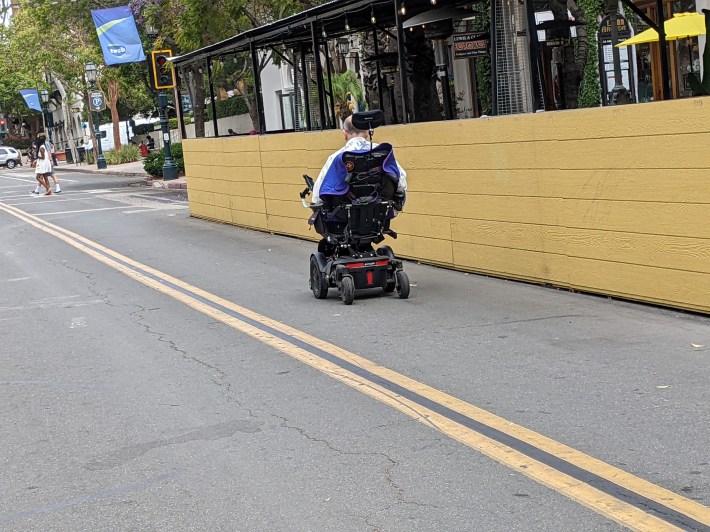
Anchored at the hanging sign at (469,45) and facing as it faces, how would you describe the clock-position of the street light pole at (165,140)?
The street light pole is roughly at 5 o'clock from the hanging sign.

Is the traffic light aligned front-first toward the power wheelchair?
yes

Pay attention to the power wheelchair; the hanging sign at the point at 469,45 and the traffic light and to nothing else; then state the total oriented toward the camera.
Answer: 2

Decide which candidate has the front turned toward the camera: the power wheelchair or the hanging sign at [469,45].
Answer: the hanging sign

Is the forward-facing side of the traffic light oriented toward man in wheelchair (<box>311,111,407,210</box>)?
yes

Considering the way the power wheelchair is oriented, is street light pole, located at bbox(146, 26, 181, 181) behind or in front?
in front

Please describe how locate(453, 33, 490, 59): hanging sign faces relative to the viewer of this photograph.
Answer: facing the viewer

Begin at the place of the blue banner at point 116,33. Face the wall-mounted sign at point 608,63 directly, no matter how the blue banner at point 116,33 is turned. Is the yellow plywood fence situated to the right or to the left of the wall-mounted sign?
right

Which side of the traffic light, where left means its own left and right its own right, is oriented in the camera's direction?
front

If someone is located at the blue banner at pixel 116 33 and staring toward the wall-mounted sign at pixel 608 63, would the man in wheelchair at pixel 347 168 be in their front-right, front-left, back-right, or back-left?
front-right

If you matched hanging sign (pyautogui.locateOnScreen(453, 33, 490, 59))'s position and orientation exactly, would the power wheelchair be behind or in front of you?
in front

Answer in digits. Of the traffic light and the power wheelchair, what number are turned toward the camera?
1

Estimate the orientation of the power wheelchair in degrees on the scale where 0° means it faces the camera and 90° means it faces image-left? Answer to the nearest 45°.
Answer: approximately 135°

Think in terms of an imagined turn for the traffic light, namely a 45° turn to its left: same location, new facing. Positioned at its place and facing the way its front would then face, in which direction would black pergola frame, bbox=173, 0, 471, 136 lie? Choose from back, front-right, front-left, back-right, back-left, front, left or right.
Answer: front-right

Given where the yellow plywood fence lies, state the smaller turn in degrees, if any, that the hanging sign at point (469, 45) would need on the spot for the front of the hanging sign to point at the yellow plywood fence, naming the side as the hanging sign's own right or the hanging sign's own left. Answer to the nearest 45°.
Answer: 0° — it already faces it

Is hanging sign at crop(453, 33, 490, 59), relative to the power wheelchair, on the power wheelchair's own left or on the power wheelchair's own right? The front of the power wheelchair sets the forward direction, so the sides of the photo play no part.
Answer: on the power wheelchair's own right
